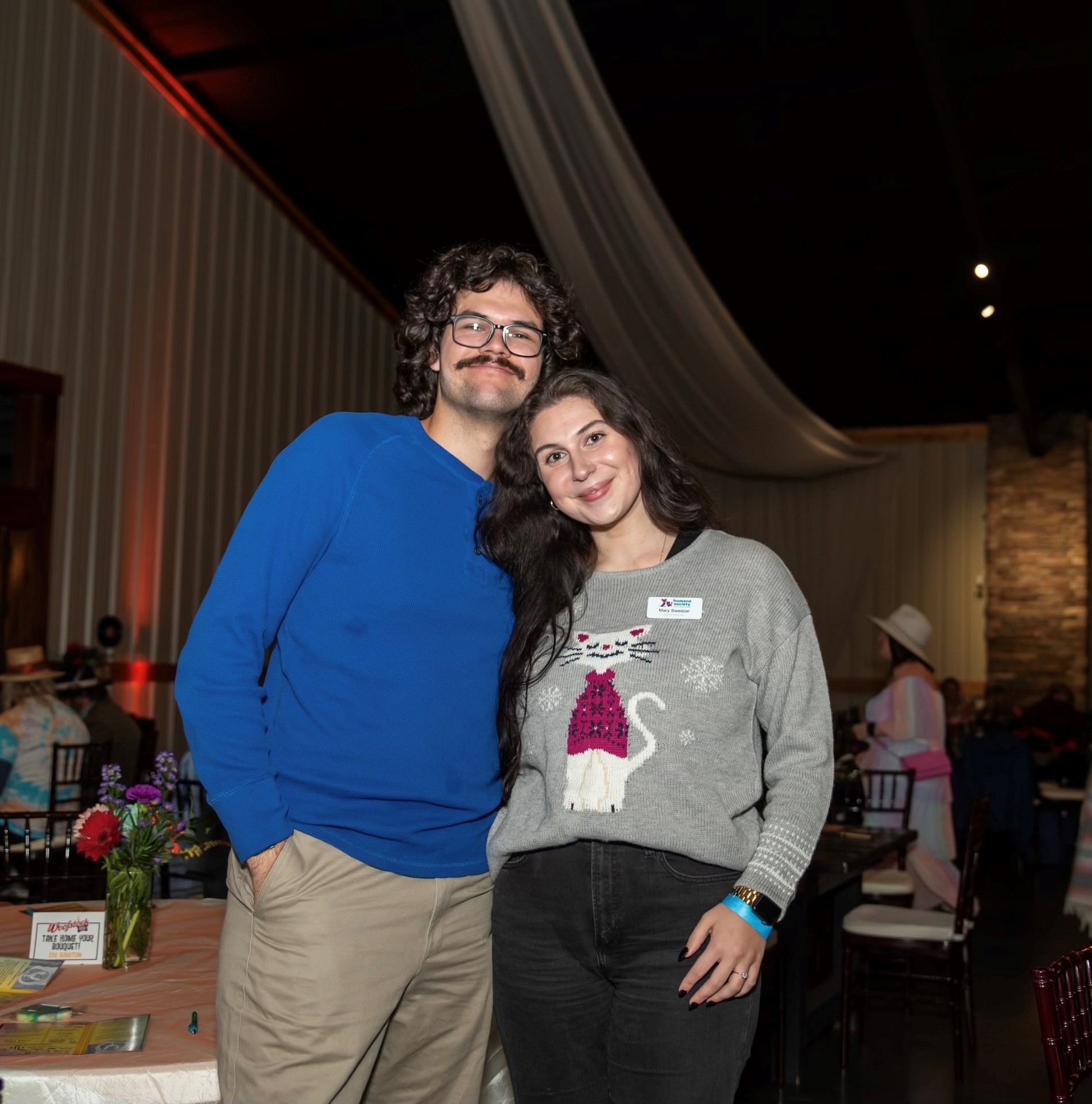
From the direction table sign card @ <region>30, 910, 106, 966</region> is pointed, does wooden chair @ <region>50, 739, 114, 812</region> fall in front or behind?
behind

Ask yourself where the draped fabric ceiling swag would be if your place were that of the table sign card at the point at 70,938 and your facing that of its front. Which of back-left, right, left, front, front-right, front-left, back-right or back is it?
back-left

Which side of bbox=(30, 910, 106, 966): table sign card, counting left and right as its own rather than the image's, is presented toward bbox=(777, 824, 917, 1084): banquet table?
left

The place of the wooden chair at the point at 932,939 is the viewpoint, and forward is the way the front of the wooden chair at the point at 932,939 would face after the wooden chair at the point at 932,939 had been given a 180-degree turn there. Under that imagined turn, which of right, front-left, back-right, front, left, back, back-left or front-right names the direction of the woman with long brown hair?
right

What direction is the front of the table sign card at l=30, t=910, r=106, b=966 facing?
toward the camera

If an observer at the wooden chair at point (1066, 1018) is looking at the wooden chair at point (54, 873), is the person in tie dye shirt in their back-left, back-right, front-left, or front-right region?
front-right

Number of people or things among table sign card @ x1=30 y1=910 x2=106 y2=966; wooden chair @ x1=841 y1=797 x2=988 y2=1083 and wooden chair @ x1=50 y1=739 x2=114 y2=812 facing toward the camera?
1

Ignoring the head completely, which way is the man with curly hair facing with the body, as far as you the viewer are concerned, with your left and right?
facing the viewer and to the right of the viewer

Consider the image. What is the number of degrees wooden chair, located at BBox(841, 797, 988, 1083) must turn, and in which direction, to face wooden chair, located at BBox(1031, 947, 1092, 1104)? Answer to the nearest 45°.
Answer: approximately 90° to its left

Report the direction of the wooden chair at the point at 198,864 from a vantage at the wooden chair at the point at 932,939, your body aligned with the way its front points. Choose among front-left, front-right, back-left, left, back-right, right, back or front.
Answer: front

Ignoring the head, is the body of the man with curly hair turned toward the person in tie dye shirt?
no

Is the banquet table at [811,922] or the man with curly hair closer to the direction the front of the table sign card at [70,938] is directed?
the man with curly hair

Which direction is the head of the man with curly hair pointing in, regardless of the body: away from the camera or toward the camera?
toward the camera
